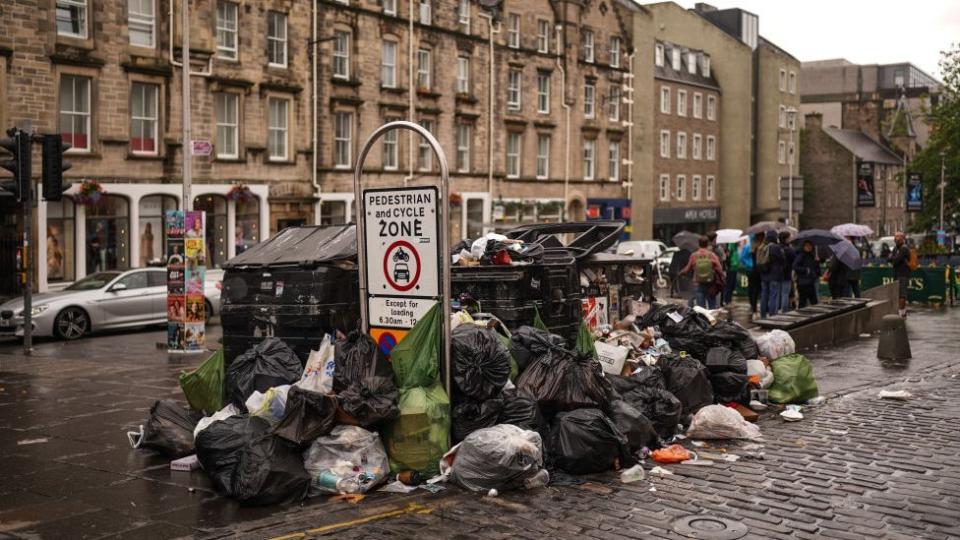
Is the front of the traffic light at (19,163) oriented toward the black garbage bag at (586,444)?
no

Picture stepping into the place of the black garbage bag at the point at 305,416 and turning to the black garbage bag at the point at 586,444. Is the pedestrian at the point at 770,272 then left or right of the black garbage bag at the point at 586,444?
left

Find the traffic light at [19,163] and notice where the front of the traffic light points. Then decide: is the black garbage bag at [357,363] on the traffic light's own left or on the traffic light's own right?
on the traffic light's own left

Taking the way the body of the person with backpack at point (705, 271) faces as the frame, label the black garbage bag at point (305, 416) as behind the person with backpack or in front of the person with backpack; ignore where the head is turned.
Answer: behind

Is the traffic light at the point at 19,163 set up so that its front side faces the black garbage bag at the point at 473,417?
no

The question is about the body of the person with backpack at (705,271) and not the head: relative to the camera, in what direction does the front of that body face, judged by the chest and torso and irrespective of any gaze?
away from the camera

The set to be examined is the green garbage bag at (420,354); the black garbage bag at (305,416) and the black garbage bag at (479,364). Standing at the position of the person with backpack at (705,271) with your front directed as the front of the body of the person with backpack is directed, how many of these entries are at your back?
3

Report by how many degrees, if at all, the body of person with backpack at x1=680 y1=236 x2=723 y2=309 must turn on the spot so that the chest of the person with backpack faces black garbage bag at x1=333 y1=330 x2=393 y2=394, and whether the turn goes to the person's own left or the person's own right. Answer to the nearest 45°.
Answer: approximately 180°

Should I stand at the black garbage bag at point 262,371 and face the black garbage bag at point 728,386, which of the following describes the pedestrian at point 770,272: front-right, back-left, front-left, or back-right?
front-left

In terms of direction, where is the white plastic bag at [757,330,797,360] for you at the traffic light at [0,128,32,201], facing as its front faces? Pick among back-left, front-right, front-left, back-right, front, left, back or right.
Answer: back-left

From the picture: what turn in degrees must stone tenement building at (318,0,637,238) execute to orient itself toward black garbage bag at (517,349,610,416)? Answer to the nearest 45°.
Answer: approximately 45° to its right

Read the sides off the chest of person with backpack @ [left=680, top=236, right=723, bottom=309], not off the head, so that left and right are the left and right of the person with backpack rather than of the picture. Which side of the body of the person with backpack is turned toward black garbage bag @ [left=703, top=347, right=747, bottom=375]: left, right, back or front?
back

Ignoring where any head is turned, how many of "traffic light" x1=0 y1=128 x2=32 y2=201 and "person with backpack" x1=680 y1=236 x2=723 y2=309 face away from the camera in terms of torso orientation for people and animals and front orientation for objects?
1

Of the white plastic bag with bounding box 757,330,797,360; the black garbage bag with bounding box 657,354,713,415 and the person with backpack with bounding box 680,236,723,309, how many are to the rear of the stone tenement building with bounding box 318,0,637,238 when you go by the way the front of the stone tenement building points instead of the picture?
0

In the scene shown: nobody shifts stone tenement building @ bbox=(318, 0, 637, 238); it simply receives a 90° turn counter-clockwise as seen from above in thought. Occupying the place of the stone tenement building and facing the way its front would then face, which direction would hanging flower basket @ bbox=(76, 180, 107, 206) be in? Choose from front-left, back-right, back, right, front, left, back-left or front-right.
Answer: back
